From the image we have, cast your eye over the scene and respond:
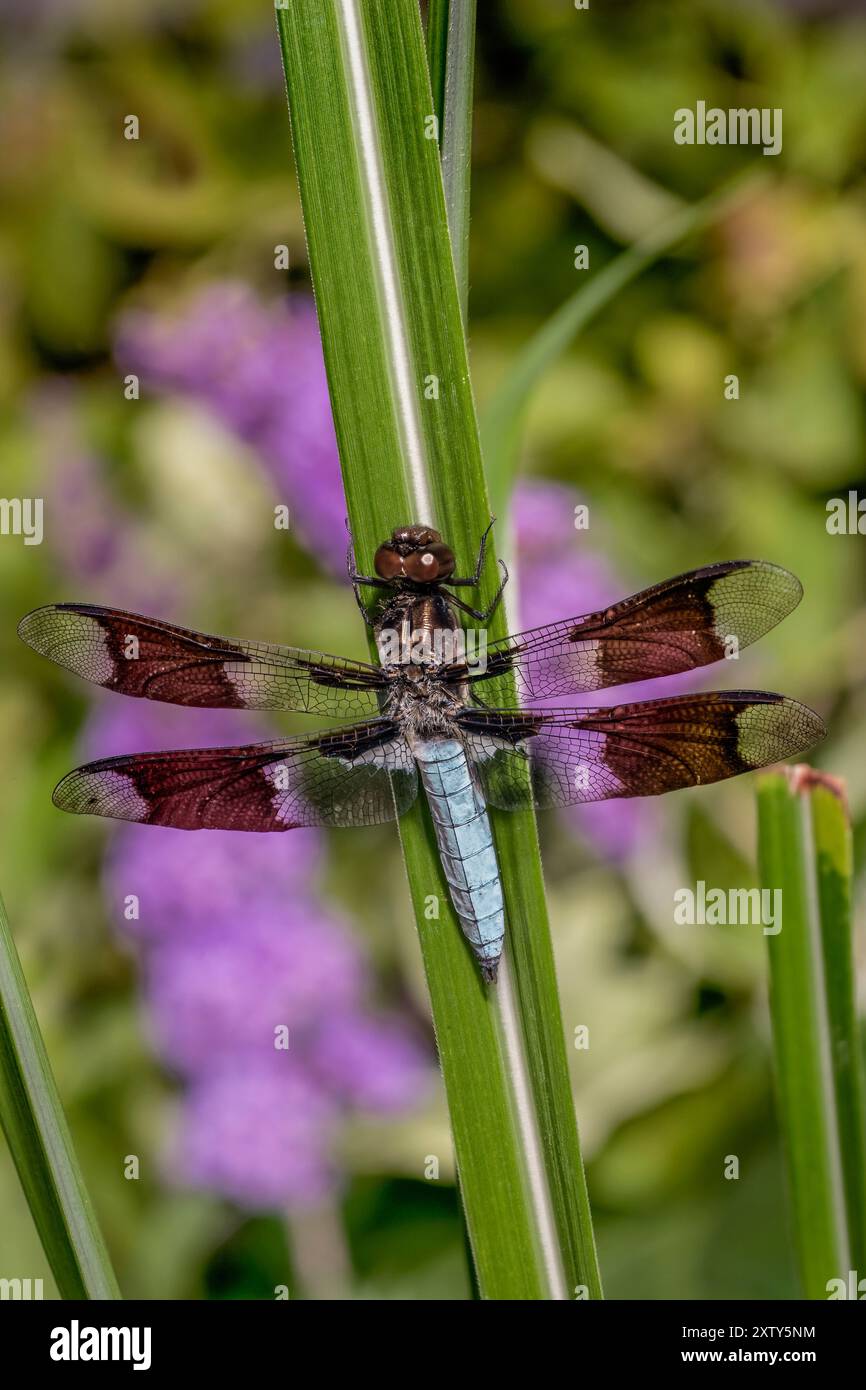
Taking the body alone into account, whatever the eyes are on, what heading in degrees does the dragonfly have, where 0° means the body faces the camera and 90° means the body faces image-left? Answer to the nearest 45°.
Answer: approximately 180°

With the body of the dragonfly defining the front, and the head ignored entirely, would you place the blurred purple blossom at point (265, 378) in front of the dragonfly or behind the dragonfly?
in front

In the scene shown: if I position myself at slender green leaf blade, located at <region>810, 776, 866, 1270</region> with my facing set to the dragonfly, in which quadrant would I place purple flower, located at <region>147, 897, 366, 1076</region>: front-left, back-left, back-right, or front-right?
front-right
